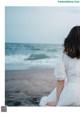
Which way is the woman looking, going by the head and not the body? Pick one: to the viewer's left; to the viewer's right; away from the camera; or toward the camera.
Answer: away from the camera

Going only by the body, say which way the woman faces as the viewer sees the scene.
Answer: away from the camera
